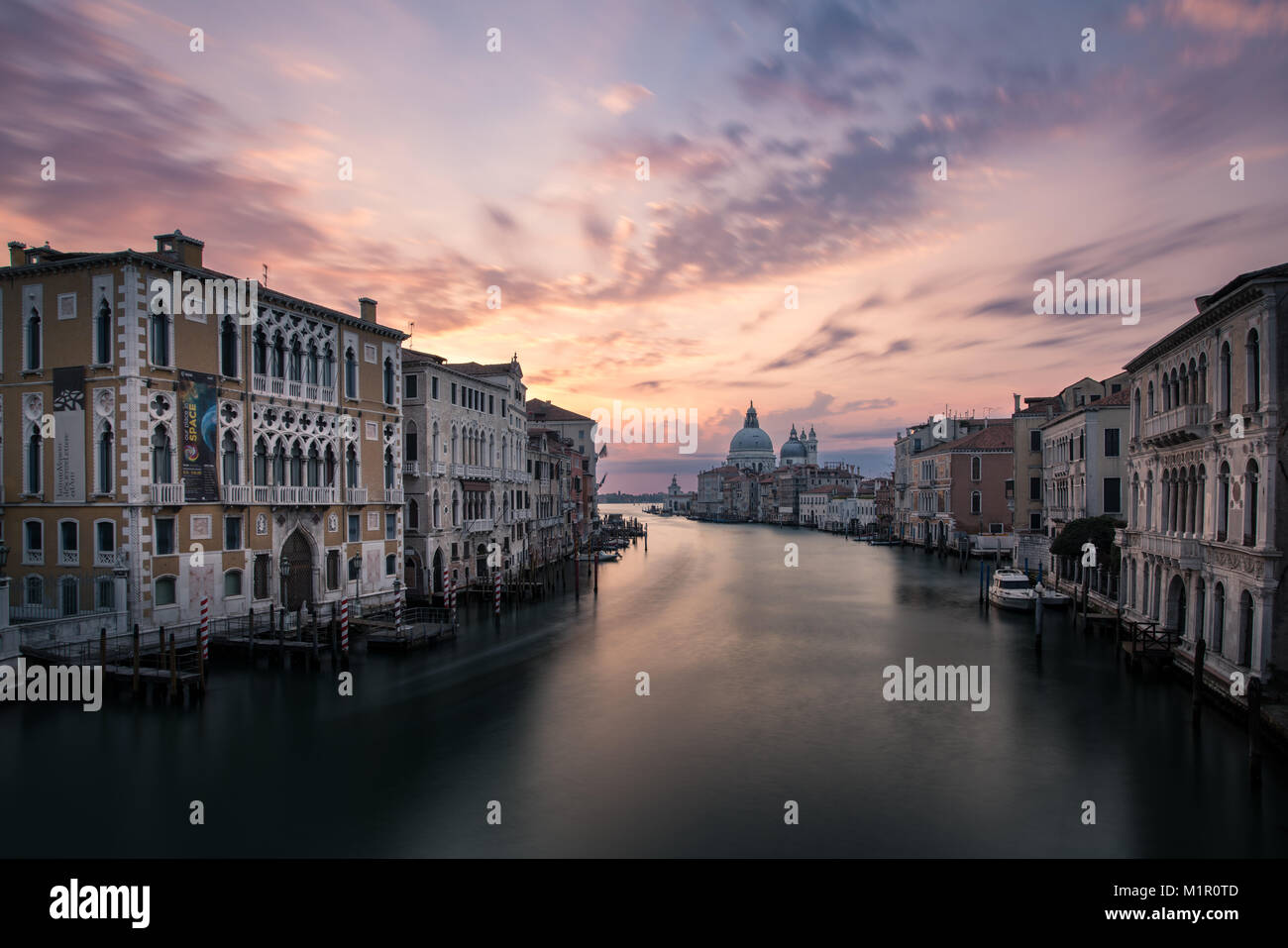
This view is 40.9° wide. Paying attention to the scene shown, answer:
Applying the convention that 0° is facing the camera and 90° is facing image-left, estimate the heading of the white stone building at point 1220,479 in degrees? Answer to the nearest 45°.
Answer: approximately 45°

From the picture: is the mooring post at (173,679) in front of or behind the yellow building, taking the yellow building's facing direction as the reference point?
in front

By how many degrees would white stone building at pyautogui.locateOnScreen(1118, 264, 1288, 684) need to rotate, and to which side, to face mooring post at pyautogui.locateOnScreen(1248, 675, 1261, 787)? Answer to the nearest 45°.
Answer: approximately 45° to its left

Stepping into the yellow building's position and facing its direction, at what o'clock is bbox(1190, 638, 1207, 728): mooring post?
The mooring post is roughly at 12 o'clock from the yellow building.

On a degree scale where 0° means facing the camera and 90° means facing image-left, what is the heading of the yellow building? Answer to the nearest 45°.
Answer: approximately 315°

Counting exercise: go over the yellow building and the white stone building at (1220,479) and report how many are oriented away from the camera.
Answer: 0
